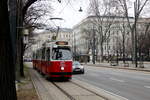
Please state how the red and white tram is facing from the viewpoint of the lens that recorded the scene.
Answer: facing the viewer and to the right of the viewer
